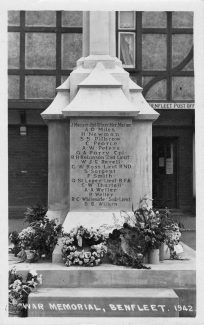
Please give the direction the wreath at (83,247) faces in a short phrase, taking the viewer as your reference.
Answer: facing the viewer

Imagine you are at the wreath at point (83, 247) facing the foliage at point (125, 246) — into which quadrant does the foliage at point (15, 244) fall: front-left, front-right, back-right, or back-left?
back-left

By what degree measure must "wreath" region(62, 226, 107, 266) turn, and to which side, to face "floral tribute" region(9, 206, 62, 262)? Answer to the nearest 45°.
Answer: approximately 135° to its right

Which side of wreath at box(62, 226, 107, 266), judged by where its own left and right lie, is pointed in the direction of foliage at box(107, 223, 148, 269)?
left

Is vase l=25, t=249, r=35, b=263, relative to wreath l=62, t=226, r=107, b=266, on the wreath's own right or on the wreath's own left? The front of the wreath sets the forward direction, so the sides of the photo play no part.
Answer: on the wreath's own right

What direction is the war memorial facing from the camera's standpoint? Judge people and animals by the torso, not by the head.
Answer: toward the camera

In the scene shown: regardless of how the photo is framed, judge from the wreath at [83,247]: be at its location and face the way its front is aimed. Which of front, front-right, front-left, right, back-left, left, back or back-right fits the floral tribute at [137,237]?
left

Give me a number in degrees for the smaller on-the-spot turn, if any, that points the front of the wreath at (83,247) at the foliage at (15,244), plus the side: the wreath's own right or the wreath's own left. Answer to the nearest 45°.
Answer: approximately 135° to the wreath's own right
